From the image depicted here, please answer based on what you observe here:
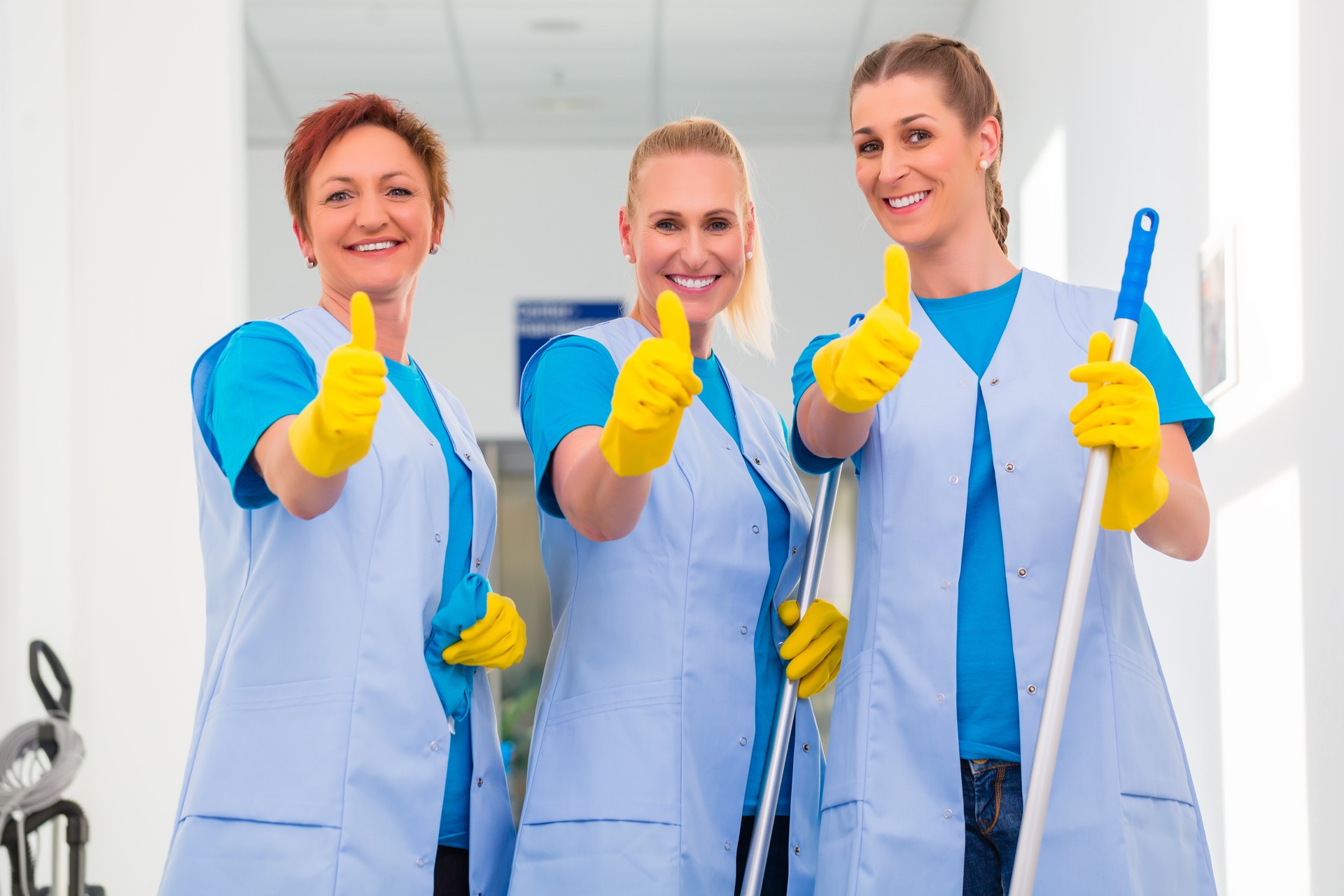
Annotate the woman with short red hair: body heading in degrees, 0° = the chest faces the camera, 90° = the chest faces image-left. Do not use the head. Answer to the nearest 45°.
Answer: approximately 315°

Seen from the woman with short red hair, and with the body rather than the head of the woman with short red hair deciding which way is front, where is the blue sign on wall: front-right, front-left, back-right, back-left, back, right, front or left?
back-left

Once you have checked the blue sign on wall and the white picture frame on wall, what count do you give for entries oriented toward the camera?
1

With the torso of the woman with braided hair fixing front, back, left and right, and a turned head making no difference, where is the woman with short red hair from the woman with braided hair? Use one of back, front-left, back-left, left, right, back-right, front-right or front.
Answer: right

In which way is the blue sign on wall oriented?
toward the camera

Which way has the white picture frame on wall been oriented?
to the viewer's left

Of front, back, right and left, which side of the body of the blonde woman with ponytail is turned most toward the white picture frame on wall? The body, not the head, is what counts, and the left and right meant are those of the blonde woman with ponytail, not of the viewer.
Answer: left

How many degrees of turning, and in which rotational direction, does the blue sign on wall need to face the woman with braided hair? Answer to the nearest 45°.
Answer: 0° — it already faces them

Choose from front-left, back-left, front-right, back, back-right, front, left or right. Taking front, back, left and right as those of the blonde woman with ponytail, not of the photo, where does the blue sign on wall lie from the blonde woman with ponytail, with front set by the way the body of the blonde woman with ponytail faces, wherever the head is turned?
back-left

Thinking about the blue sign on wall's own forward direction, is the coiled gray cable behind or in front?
in front

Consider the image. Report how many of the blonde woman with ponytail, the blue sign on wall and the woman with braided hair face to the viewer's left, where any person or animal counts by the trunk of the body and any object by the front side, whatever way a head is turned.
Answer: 0

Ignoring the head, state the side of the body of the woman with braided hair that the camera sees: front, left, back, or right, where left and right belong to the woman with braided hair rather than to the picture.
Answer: front

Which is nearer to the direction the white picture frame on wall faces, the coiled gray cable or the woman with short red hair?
the coiled gray cable
